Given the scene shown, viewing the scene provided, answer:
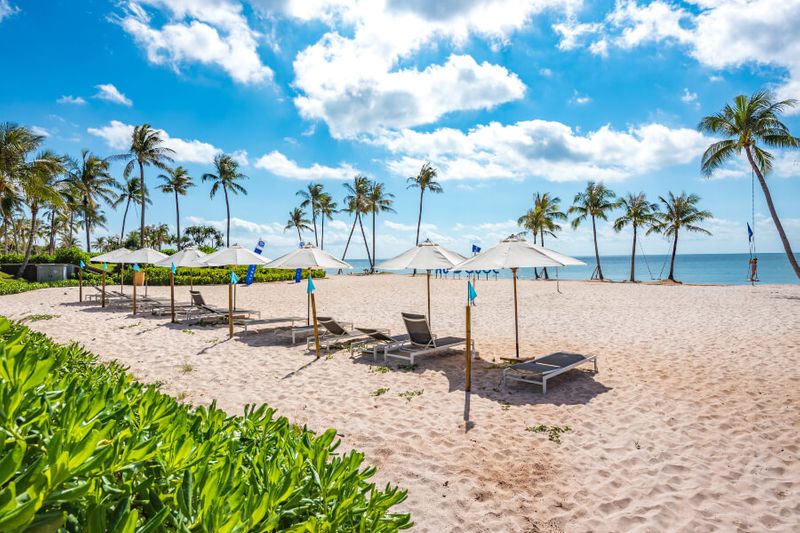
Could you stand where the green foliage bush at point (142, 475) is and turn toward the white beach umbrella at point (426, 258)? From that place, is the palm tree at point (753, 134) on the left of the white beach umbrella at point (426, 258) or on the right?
right

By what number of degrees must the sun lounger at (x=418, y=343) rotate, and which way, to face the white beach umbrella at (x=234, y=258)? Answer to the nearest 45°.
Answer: approximately 90° to its left

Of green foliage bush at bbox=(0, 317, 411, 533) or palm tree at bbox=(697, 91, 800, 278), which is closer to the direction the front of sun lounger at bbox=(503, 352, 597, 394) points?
the palm tree

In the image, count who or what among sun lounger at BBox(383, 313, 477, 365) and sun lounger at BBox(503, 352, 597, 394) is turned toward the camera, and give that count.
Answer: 0

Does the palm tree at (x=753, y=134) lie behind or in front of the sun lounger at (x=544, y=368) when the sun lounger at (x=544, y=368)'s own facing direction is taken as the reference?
in front

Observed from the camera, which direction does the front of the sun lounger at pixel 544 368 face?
facing away from the viewer and to the right of the viewer

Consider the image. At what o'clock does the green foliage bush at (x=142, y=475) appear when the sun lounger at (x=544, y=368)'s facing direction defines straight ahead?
The green foliage bush is roughly at 5 o'clock from the sun lounger.
